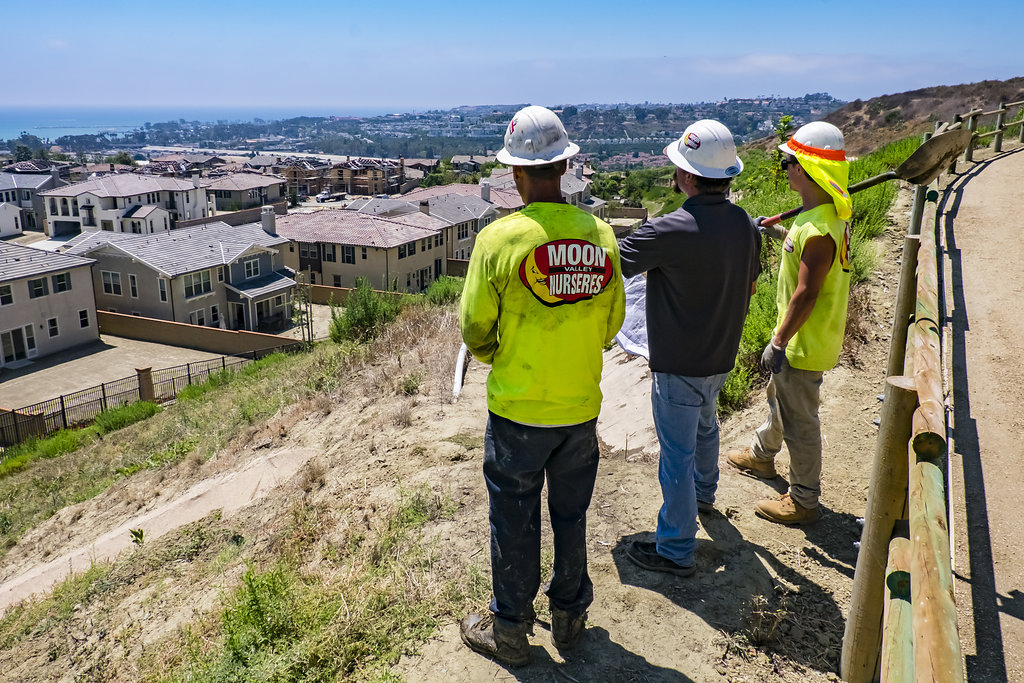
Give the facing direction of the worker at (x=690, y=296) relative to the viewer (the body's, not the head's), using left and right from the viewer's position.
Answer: facing away from the viewer and to the left of the viewer

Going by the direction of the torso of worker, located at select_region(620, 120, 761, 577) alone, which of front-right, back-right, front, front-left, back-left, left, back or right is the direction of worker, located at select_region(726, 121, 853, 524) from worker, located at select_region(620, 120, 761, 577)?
right

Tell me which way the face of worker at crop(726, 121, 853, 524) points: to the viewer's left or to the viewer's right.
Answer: to the viewer's left

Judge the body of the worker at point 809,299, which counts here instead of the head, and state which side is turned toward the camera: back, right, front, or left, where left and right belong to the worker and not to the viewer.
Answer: left

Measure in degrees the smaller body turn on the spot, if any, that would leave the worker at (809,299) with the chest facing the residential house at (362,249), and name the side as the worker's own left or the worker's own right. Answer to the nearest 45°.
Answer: approximately 45° to the worker's own right

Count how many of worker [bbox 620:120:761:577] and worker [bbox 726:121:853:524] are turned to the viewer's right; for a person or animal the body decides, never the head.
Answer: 0

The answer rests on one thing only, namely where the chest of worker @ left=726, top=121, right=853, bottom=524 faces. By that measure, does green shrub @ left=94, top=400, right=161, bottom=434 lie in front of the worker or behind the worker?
in front

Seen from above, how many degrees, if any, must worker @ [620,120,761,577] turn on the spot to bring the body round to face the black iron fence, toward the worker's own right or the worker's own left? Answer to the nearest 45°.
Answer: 0° — they already face it

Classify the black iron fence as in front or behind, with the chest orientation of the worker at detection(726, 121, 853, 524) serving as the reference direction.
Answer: in front

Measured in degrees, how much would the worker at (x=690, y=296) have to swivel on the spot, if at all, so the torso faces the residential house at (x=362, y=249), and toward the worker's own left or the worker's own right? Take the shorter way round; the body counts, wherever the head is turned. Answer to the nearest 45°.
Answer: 0° — they already face it

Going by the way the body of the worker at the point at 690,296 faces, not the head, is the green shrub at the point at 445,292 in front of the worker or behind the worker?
in front
